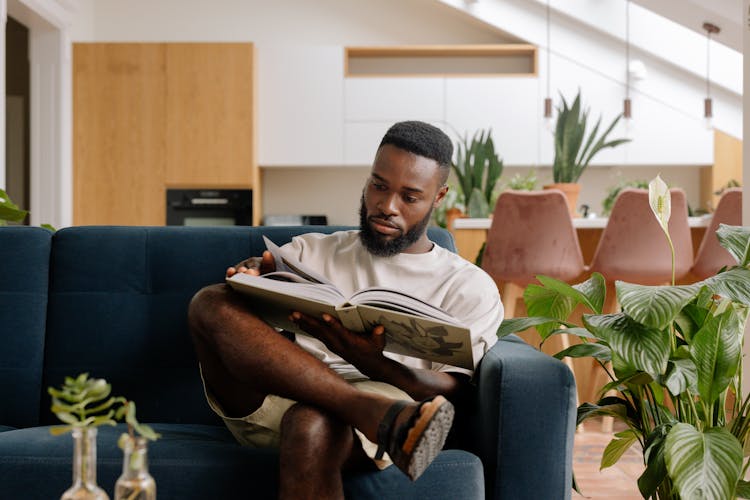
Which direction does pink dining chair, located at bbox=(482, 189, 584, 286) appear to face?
away from the camera

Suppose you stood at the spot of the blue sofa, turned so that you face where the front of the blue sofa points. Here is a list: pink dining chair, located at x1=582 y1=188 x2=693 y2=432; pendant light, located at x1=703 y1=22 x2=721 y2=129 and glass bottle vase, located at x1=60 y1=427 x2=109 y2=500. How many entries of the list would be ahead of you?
1

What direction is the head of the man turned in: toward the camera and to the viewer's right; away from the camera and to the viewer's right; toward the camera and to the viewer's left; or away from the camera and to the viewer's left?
toward the camera and to the viewer's left

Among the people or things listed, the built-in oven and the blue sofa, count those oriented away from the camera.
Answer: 0

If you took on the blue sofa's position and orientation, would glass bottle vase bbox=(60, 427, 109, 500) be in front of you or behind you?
in front

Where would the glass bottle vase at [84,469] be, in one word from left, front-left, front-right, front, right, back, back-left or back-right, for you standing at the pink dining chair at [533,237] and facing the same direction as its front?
back

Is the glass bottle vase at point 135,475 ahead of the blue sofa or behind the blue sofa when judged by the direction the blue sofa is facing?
ahead

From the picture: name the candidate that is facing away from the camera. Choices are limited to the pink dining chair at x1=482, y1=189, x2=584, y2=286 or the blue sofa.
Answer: the pink dining chair

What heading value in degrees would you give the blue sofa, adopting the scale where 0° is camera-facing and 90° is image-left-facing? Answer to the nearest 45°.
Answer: approximately 0°

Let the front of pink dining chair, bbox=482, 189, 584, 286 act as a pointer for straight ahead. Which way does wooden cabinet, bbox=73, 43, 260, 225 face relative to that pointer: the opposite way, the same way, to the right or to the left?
the opposite way

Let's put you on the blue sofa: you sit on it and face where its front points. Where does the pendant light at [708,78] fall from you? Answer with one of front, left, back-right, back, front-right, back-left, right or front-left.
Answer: back-left

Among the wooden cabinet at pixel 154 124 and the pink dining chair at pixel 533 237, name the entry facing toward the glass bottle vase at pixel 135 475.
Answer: the wooden cabinet

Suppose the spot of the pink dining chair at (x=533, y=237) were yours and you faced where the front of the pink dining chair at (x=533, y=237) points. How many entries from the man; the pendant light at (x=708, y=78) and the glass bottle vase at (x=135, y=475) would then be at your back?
2

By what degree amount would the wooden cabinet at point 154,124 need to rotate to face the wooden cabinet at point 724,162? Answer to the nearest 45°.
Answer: approximately 90° to its left

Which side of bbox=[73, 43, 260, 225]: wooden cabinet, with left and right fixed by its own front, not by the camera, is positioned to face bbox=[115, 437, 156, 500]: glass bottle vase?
front
